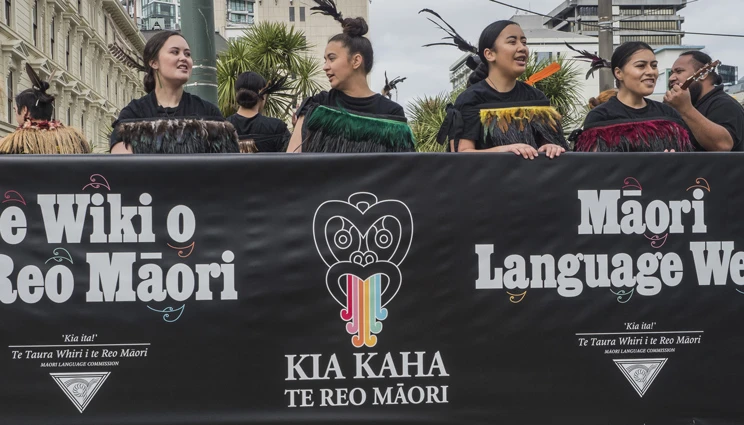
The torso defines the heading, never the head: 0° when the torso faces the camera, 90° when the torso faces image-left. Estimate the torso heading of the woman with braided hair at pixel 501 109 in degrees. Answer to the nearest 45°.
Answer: approximately 315°

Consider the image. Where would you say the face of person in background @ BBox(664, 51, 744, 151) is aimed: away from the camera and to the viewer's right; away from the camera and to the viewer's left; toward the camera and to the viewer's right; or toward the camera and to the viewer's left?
toward the camera and to the viewer's left

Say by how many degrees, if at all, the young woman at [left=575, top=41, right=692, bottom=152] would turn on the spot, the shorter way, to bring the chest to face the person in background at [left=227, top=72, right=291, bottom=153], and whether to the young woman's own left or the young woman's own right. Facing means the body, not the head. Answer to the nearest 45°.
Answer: approximately 90° to the young woman's own right

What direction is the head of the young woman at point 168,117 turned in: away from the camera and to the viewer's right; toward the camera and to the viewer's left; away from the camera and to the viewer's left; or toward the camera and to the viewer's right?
toward the camera and to the viewer's right

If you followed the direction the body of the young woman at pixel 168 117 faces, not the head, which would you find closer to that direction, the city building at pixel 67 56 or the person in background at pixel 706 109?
the person in background

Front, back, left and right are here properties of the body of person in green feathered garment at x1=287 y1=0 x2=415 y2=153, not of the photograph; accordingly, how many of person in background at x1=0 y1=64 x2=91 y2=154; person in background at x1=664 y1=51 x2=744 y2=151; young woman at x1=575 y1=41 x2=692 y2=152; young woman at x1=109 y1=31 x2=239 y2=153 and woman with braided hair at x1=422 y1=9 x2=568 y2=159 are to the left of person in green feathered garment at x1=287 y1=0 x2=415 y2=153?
3

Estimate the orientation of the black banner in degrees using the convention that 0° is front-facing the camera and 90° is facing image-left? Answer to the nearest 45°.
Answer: approximately 0°

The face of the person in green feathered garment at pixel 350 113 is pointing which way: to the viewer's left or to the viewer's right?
to the viewer's left

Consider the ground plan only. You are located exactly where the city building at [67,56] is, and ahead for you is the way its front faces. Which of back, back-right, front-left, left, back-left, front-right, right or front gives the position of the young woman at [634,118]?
front-right

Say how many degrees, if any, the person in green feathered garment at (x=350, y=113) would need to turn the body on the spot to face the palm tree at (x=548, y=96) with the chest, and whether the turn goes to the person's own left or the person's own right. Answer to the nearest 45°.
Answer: approximately 180°

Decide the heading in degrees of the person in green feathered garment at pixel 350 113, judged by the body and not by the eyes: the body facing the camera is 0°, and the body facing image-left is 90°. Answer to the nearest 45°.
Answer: approximately 0°
